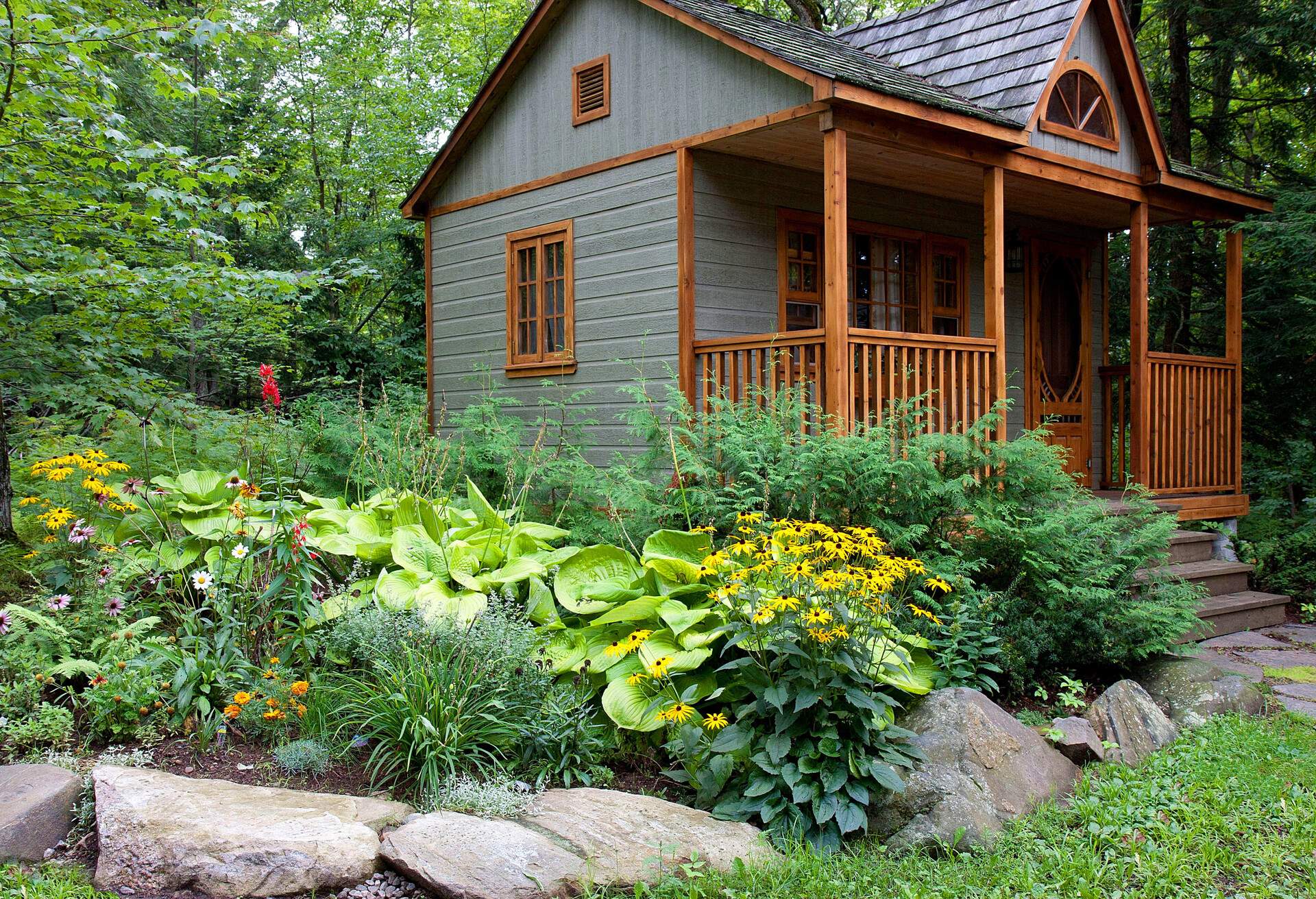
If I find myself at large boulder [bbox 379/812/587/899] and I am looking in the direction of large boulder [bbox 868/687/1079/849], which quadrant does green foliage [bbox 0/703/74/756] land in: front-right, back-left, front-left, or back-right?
back-left

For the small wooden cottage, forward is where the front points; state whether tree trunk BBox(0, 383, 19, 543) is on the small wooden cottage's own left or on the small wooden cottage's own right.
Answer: on the small wooden cottage's own right

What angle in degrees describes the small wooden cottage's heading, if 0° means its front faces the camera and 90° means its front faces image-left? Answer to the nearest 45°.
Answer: approximately 315°

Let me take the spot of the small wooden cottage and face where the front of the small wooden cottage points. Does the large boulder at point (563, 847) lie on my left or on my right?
on my right

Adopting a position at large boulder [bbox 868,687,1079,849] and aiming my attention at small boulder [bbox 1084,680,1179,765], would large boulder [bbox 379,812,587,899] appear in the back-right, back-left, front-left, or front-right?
back-left

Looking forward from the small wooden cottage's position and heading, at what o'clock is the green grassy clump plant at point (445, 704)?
The green grassy clump plant is roughly at 2 o'clock from the small wooden cottage.

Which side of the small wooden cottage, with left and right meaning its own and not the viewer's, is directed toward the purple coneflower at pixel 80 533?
right
